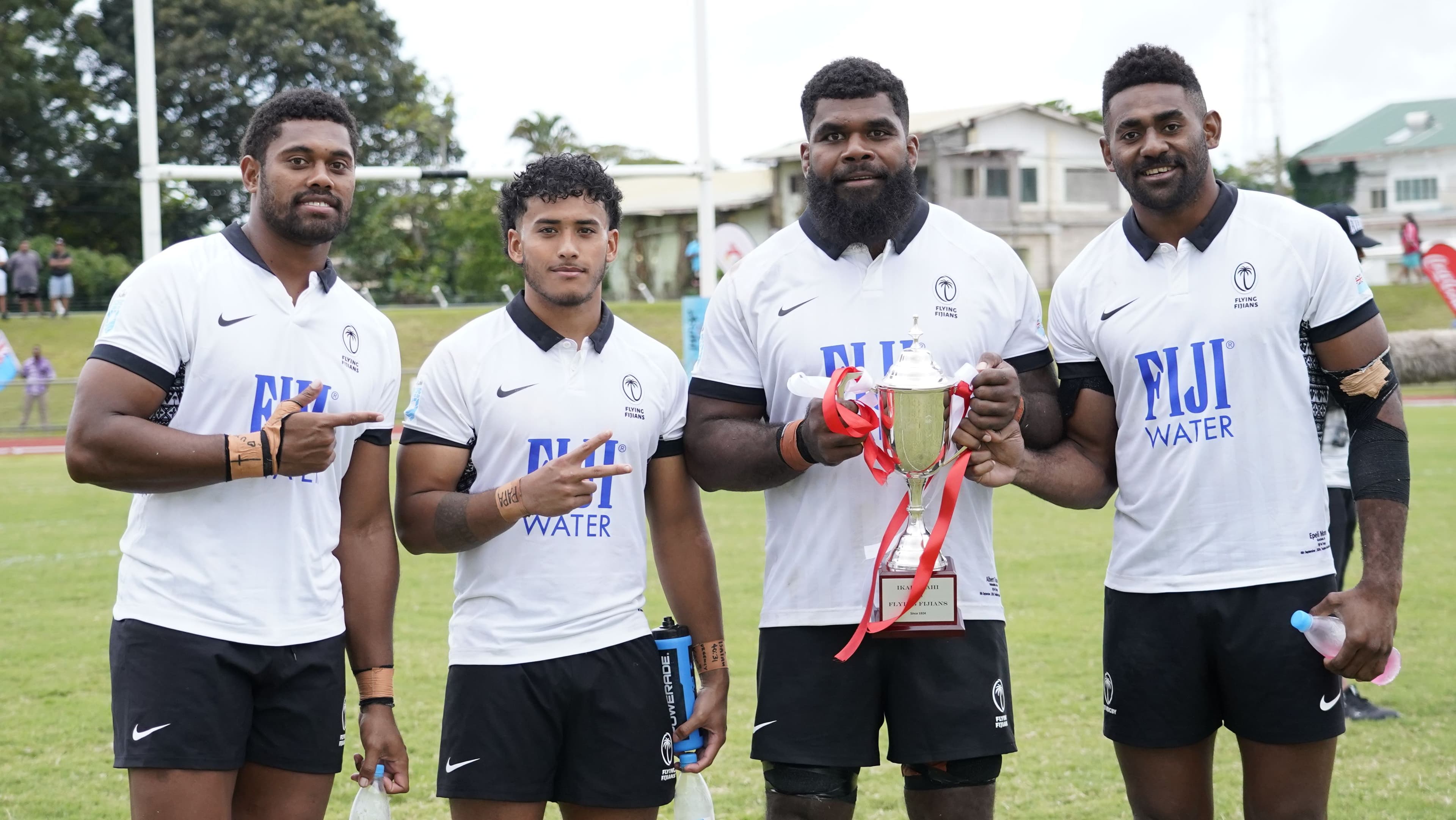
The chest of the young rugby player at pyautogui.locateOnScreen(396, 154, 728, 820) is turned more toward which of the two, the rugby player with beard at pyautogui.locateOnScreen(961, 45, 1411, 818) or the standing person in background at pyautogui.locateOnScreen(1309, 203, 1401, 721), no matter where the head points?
the rugby player with beard

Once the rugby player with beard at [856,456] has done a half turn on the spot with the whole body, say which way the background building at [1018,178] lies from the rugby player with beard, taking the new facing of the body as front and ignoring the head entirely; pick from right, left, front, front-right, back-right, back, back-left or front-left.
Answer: front

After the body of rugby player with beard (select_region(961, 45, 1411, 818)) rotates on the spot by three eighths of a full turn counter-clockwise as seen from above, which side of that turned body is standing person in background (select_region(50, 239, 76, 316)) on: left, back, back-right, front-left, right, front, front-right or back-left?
left

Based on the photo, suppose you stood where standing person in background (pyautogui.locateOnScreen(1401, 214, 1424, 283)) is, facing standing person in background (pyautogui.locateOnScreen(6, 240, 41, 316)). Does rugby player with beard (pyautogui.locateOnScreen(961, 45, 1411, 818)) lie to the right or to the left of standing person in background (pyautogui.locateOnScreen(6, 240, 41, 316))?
left
